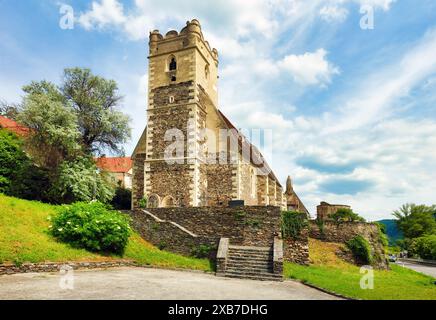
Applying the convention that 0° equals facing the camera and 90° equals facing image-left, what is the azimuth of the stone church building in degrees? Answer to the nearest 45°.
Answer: approximately 45°

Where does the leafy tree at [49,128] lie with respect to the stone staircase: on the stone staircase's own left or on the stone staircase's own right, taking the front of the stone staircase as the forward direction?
on the stone staircase's own right

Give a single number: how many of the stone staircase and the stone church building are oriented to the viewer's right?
0

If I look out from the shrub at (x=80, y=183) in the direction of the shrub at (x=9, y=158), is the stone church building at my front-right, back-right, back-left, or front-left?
back-right

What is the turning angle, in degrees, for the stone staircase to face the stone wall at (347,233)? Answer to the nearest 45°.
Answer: approximately 135° to its left

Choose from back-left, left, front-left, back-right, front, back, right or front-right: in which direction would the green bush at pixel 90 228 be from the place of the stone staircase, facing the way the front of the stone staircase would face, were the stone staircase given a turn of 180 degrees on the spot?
left

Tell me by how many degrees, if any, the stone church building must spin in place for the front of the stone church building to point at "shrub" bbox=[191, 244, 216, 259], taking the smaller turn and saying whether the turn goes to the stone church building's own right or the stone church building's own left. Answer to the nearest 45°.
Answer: approximately 45° to the stone church building's own left

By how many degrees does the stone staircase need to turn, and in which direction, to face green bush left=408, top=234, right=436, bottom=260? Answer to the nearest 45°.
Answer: approximately 135° to its left
